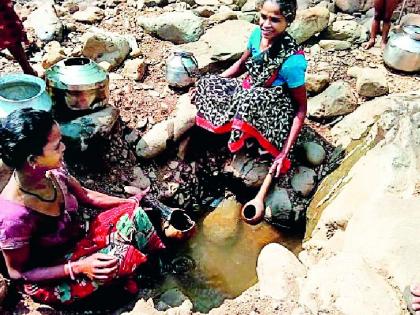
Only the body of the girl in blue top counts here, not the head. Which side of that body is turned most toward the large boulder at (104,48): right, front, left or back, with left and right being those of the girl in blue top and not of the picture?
right

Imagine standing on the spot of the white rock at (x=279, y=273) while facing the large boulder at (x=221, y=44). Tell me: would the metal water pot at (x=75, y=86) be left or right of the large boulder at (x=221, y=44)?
left

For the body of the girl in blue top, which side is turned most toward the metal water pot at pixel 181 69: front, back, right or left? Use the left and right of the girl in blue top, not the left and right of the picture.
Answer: right

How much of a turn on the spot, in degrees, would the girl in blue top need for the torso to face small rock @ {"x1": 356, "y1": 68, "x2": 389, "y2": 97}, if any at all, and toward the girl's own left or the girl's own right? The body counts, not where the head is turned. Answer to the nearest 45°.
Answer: approximately 180°

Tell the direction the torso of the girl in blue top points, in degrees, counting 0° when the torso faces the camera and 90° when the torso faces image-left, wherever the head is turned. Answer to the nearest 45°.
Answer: approximately 45°

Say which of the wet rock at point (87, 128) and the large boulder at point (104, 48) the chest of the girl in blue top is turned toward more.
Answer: the wet rock

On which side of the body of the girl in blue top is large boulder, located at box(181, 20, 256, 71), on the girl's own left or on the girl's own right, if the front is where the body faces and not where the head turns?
on the girl's own right

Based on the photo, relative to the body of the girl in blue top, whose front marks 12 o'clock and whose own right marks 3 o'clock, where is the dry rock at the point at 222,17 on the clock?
The dry rock is roughly at 4 o'clock from the girl in blue top.

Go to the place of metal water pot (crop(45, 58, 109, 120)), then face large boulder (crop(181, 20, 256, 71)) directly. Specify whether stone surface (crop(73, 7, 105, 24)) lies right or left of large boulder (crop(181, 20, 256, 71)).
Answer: left

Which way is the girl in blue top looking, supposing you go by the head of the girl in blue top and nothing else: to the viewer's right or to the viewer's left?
to the viewer's left

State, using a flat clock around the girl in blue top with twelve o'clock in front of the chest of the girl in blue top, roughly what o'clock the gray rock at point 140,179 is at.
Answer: The gray rock is roughly at 1 o'clock from the girl in blue top.

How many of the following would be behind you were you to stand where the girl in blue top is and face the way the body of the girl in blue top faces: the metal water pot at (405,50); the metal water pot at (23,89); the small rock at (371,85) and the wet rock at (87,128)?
2

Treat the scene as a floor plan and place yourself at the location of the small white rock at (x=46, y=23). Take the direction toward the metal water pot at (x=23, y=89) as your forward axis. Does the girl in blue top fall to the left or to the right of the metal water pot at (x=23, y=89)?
left
